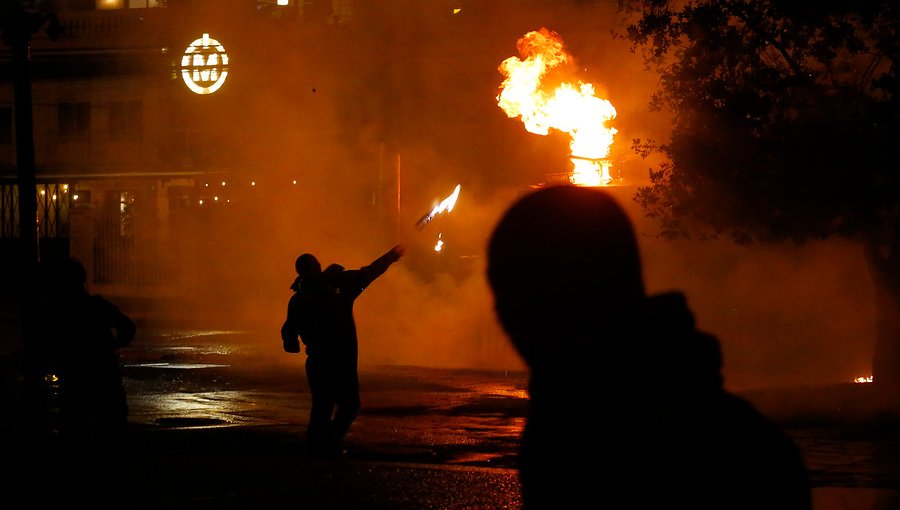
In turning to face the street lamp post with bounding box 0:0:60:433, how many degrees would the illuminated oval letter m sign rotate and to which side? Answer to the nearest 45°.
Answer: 0° — it already faces it

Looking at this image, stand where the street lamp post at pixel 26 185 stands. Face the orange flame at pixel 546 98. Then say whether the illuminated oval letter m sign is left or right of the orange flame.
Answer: left

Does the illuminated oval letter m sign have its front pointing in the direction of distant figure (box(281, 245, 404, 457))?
yes

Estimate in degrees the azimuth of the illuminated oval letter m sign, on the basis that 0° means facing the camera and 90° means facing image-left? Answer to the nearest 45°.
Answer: approximately 0°

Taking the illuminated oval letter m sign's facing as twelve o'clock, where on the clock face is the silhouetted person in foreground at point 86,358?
The silhouetted person in foreground is roughly at 12 o'clock from the illuminated oval letter m sign.
